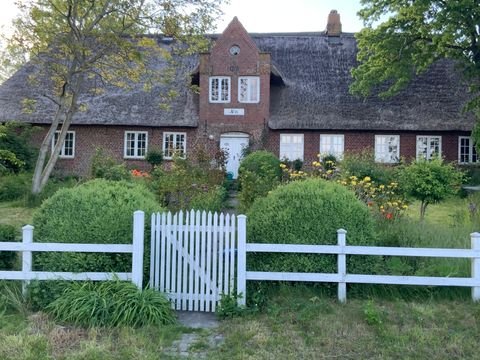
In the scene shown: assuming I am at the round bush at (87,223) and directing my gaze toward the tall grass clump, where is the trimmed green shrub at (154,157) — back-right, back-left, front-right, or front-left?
back-left

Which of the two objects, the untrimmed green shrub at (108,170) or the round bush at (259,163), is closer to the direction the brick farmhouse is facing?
the round bush

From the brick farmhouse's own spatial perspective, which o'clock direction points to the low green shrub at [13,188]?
The low green shrub is roughly at 2 o'clock from the brick farmhouse.

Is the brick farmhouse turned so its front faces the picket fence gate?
yes

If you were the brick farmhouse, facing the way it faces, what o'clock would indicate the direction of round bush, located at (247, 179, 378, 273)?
The round bush is roughly at 12 o'clock from the brick farmhouse.

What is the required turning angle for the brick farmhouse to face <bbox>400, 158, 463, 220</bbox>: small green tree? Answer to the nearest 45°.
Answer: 0° — it already faces it

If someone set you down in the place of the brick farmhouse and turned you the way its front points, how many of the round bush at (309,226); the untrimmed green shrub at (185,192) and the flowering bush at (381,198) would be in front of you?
3

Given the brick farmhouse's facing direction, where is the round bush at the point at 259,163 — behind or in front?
in front

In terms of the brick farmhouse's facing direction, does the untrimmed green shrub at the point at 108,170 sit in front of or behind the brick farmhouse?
in front

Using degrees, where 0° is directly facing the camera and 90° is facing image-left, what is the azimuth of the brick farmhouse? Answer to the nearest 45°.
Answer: approximately 0°

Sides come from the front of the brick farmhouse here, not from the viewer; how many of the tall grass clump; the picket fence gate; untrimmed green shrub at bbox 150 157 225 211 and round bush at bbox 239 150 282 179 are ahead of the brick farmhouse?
4

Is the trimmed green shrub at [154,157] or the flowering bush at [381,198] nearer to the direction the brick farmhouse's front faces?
the flowering bush

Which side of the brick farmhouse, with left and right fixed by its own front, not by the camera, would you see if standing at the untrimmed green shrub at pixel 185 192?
front
